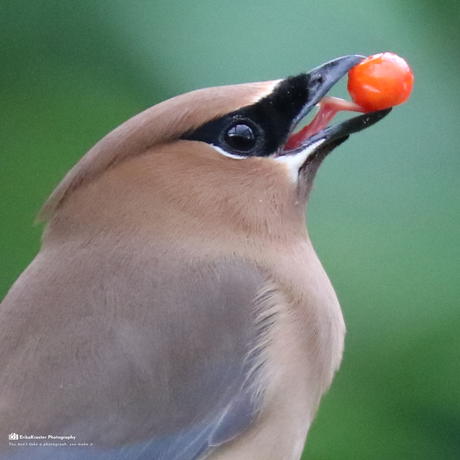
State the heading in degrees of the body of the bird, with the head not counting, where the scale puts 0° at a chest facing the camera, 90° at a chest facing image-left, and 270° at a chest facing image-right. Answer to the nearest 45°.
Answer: approximately 270°
